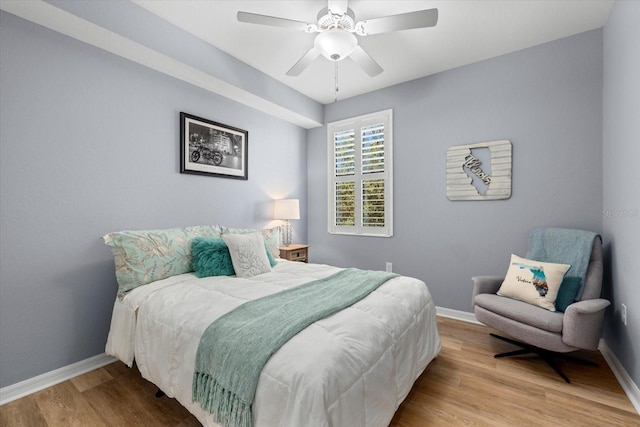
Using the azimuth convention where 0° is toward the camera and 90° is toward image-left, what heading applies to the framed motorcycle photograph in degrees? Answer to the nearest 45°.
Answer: approximately 315°

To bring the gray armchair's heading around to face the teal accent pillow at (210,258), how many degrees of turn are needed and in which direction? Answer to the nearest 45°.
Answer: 0° — it already faces it

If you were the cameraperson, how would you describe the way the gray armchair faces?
facing the viewer and to the left of the viewer

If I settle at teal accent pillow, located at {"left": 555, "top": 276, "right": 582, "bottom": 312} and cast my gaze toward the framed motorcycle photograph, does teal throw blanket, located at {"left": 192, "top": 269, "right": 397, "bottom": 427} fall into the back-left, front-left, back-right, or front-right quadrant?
front-left

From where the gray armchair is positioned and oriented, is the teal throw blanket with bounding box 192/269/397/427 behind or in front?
in front

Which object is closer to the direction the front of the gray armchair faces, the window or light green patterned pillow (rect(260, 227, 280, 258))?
the light green patterned pillow

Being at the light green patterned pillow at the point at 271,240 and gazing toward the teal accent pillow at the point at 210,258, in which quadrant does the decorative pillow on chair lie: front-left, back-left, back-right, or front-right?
back-left

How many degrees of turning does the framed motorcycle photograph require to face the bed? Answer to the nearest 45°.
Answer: approximately 45° to its right

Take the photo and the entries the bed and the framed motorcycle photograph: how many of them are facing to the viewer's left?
0

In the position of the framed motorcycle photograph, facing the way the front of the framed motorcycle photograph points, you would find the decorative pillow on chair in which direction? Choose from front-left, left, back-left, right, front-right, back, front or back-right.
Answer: front

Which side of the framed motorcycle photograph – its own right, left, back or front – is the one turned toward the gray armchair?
front

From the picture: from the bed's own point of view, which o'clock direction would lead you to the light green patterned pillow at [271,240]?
The light green patterned pillow is roughly at 7 o'clock from the bed.

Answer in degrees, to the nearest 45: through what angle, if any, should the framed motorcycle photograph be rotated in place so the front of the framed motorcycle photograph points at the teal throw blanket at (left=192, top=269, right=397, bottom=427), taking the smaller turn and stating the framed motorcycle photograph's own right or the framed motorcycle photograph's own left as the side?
approximately 45° to the framed motorcycle photograph's own right

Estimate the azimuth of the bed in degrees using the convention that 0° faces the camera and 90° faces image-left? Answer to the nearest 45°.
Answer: approximately 315°

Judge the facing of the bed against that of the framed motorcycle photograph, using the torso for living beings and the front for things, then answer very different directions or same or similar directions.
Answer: same or similar directions

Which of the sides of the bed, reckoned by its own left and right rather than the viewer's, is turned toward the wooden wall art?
left
